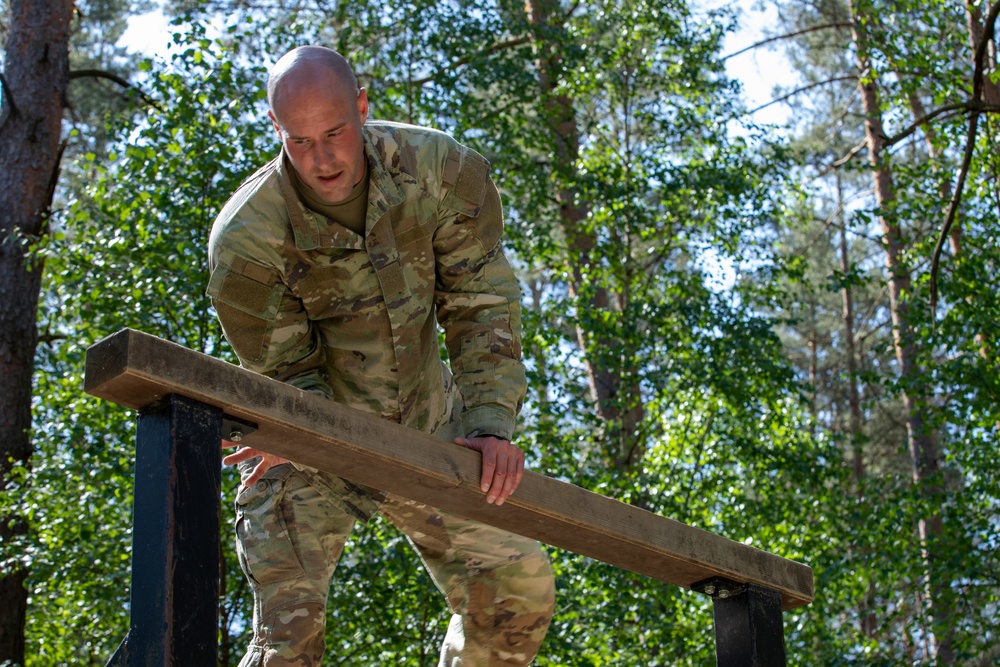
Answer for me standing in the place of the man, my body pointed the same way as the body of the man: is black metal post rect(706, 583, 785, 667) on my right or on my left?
on my left

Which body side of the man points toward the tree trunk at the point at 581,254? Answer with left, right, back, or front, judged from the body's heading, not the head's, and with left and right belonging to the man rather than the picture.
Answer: back

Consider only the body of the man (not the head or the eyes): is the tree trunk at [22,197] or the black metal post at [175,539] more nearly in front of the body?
the black metal post

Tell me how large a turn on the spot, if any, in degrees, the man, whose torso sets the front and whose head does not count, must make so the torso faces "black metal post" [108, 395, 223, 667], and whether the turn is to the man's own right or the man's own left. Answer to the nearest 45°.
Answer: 0° — they already face it

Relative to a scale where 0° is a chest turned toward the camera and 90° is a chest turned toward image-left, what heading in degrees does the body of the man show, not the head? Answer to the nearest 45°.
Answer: approximately 0°

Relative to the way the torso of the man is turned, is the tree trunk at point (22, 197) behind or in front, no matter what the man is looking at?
behind
